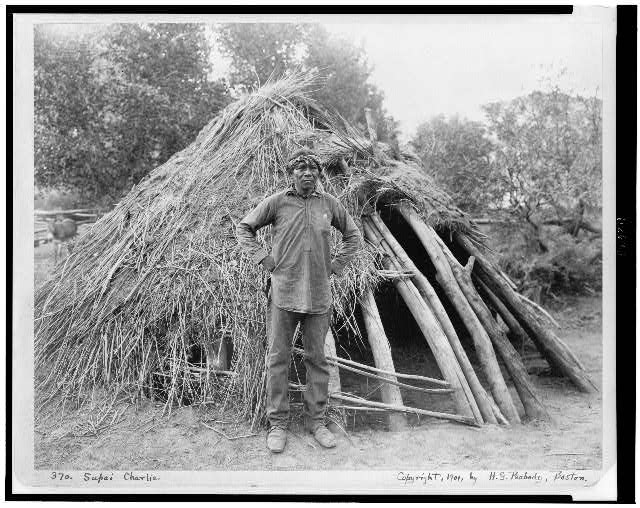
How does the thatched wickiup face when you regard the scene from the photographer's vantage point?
facing the viewer and to the right of the viewer

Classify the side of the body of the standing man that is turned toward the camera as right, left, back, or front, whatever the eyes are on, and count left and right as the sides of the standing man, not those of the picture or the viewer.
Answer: front

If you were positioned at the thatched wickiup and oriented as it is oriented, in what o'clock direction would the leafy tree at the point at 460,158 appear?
The leafy tree is roughly at 9 o'clock from the thatched wickiup.

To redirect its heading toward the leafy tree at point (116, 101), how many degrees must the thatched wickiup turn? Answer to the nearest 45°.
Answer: approximately 180°

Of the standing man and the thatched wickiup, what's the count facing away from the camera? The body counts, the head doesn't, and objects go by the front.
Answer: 0

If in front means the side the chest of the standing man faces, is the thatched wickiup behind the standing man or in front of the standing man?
behind
